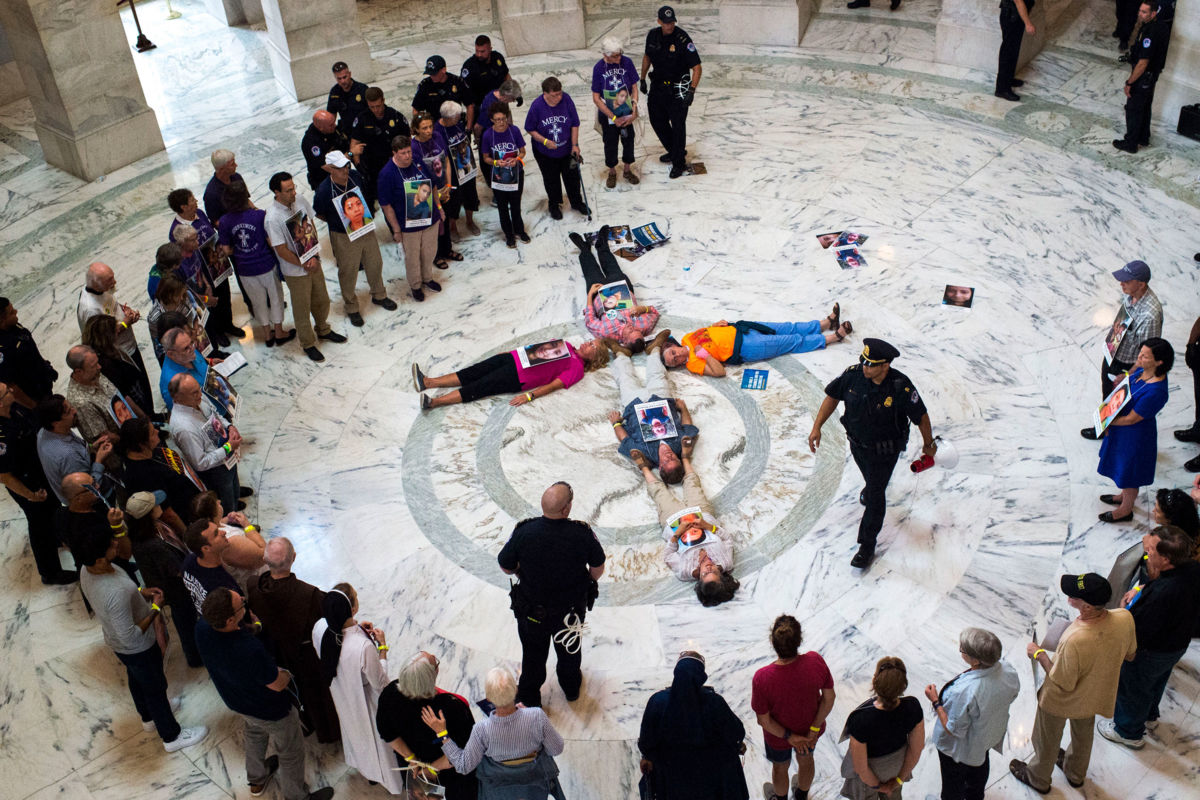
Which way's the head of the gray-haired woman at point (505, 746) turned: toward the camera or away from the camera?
away from the camera

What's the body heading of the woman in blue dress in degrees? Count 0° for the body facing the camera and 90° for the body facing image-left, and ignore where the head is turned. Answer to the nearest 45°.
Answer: approximately 90°

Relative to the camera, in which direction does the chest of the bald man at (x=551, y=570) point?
away from the camera

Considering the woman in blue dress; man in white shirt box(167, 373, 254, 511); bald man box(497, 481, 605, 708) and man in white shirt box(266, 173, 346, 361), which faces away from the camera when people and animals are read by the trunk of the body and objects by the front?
the bald man

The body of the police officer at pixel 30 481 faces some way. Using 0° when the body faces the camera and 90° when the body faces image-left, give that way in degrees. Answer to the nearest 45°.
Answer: approximately 270°

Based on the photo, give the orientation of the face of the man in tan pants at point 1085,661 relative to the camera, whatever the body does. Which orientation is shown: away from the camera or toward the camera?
away from the camera

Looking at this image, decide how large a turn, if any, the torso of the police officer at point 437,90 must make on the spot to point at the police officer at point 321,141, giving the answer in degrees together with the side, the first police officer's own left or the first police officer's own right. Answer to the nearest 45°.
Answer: approximately 45° to the first police officer's own right

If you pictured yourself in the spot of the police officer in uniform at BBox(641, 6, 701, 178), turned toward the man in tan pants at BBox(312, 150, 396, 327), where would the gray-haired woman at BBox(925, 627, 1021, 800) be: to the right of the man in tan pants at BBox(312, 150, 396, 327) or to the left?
left

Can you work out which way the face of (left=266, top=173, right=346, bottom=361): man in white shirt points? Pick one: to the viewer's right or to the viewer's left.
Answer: to the viewer's right

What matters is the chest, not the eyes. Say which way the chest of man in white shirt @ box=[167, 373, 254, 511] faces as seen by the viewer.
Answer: to the viewer's right

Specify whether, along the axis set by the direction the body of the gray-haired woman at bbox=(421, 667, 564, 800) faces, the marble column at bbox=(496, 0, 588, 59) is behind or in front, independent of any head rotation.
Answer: in front

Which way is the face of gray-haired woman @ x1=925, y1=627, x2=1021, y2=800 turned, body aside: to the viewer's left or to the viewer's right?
to the viewer's left

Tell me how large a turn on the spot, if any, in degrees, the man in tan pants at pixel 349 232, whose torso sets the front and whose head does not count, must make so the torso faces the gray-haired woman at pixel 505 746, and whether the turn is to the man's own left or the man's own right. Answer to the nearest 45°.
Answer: approximately 45° to the man's own right

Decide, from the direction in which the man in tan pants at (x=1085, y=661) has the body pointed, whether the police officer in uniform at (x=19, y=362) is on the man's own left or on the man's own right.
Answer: on the man's own left

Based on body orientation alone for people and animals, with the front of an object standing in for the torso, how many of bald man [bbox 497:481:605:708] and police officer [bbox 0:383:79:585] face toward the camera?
0
